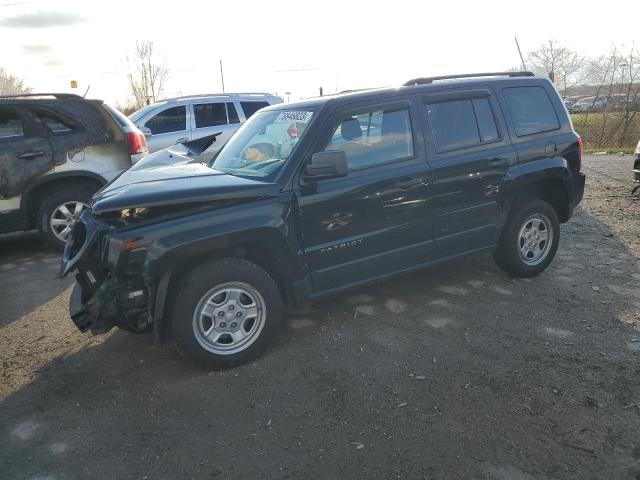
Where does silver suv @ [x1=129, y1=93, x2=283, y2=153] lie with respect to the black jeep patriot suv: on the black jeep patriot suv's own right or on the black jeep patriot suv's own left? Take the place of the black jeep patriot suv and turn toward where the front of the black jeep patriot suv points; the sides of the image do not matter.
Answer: on the black jeep patriot suv's own right

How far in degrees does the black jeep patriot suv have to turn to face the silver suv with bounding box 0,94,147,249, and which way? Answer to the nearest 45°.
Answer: approximately 90° to its right

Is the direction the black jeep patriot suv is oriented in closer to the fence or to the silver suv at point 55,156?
the silver suv

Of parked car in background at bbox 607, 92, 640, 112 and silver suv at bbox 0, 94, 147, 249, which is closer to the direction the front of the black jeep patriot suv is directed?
the silver suv

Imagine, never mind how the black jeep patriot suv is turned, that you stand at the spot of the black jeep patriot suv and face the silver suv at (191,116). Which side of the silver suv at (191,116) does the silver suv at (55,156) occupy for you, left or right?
left

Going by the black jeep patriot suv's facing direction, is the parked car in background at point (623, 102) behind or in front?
behind

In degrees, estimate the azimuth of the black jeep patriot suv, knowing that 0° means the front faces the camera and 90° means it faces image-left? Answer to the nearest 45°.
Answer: approximately 45°

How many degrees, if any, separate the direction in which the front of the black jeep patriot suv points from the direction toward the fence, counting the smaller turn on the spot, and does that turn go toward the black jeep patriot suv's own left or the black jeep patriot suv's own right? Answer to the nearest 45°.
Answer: approximately 180°
